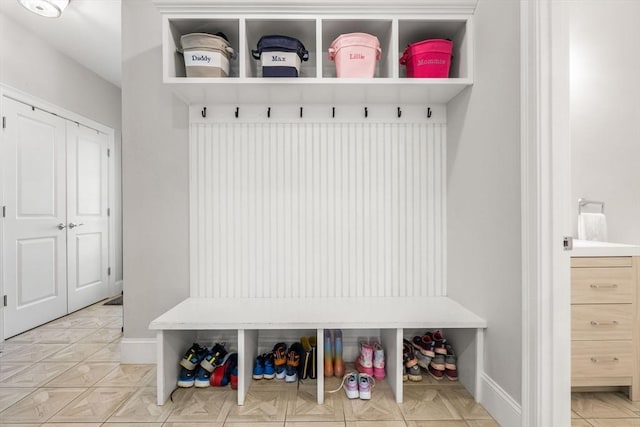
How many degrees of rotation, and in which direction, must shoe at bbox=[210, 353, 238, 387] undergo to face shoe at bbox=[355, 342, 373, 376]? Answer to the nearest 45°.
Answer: approximately 135° to its left

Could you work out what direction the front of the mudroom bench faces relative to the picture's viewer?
facing the viewer

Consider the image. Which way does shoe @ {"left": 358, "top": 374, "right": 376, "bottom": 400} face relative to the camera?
toward the camera

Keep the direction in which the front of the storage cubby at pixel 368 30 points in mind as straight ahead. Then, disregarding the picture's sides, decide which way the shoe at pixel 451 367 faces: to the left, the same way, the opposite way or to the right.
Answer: the same way

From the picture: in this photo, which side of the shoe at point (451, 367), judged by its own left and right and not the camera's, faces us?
front

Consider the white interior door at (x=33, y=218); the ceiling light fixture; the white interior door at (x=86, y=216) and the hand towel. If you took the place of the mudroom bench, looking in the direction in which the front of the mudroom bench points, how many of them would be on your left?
1

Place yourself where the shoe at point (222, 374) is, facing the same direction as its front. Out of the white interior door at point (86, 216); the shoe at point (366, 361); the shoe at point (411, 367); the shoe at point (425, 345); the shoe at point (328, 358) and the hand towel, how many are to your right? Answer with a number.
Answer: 1

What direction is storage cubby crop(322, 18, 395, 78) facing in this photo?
toward the camera

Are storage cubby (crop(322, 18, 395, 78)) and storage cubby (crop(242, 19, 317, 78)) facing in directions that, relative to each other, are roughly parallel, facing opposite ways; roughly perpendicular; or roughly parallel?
roughly parallel

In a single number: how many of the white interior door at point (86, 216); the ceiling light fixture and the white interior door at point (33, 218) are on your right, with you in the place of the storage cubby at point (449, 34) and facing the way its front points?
3

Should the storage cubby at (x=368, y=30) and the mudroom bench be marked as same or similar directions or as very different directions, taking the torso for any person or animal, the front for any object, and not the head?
same or similar directions
